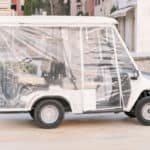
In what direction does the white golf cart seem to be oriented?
to the viewer's right
